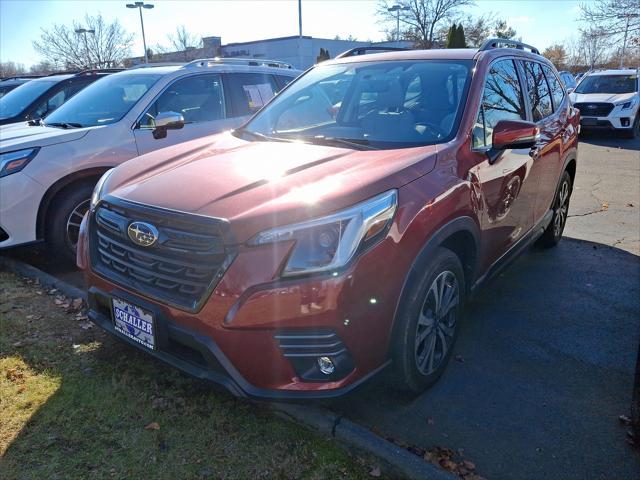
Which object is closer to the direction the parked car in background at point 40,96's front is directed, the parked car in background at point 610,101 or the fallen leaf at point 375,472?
the fallen leaf

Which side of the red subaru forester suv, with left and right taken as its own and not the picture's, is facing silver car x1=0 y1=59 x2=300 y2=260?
right

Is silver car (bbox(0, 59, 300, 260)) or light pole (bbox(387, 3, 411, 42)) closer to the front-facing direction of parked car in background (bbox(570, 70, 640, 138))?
the silver car

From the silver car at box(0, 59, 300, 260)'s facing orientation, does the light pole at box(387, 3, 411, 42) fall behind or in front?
behind

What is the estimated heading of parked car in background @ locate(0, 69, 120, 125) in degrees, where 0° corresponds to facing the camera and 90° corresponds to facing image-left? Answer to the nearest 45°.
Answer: approximately 45°

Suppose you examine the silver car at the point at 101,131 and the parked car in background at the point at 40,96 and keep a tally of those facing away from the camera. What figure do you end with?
0

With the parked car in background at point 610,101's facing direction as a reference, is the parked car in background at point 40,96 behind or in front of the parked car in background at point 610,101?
in front

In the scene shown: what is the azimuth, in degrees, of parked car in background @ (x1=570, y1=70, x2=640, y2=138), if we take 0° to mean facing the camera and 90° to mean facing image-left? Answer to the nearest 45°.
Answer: approximately 45°

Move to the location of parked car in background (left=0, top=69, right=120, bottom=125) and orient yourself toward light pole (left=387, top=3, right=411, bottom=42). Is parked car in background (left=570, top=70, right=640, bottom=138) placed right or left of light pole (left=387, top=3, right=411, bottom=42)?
right

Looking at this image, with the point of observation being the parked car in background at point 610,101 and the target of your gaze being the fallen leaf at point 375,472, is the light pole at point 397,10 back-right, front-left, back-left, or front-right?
back-right

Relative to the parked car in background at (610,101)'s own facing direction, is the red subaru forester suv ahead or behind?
ahead

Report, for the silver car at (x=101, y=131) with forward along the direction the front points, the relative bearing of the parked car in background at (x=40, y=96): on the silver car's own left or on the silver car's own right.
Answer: on the silver car's own right

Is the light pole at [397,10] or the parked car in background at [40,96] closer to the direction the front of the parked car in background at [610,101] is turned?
the parked car in background
